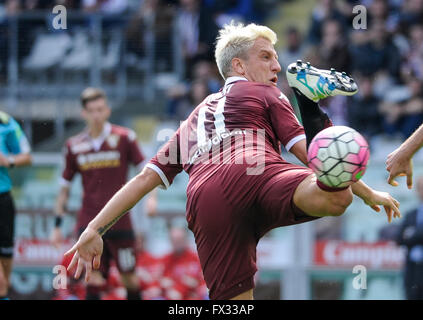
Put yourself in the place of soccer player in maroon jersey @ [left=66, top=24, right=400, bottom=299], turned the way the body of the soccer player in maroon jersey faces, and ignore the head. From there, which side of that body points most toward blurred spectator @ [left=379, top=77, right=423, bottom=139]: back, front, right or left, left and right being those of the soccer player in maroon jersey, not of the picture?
front

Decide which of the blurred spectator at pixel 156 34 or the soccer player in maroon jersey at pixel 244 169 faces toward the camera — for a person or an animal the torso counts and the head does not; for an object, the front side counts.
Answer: the blurred spectator

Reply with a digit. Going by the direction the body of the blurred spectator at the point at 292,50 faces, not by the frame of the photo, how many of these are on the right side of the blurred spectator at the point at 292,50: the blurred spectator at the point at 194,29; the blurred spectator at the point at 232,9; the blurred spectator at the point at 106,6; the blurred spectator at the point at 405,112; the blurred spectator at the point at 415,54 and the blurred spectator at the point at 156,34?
4

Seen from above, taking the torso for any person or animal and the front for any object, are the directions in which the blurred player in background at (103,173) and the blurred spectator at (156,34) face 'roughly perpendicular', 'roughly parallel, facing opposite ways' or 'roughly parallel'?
roughly parallel

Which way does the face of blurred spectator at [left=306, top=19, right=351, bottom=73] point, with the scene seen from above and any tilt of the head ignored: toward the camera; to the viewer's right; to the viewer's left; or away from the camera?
toward the camera

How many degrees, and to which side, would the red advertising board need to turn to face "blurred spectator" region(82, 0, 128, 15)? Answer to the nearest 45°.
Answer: approximately 135° to its right

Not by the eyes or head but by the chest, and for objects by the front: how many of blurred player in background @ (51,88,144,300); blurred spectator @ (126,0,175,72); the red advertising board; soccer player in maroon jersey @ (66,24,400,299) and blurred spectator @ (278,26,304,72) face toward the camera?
4

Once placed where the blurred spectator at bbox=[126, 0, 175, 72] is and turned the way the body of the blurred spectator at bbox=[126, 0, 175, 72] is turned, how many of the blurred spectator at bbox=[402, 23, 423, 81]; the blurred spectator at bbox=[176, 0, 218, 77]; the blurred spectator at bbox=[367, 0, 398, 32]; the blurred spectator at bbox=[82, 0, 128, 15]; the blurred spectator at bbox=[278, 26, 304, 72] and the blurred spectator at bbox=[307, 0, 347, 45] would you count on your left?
5

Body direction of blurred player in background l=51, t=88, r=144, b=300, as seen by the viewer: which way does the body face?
toward the camera

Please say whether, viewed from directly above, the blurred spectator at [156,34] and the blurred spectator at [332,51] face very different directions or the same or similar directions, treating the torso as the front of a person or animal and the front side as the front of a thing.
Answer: same or similar directions

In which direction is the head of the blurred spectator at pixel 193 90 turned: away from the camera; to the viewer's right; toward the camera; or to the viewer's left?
toward the camera

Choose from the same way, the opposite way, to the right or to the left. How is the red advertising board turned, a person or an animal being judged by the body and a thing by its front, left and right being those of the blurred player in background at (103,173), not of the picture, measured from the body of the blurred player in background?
the same way

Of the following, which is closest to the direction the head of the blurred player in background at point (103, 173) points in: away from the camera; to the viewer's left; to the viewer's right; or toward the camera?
toward the camera

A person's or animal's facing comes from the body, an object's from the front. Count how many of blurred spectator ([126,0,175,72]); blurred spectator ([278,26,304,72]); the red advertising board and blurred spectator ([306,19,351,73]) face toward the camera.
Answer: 4

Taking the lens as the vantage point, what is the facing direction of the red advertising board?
facing the viewer

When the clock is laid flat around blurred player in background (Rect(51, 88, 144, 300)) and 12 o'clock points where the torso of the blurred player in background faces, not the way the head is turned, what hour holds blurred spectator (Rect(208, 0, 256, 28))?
The blurred spectator is roughly at 7 o'clock from the blurred player in background.
